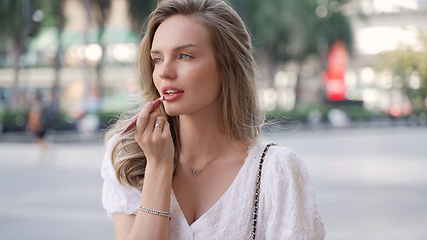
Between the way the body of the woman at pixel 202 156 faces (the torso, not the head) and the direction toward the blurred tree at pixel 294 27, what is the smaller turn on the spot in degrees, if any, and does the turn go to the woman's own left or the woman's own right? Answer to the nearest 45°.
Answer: approximately 135° to the woman's own right

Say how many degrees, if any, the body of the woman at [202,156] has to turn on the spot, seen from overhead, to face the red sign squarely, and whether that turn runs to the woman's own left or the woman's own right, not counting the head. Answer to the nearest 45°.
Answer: approximately 135° to the woman's own right

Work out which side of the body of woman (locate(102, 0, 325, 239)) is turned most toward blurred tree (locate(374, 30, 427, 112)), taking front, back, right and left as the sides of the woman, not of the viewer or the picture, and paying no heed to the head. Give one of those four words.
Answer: back

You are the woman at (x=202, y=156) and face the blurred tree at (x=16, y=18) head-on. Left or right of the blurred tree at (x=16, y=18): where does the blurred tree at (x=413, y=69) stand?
right

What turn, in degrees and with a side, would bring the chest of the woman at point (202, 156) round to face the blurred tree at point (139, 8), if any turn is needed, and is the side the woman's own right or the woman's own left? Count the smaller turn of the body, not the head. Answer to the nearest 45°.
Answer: approximately 135° to the woman's own right

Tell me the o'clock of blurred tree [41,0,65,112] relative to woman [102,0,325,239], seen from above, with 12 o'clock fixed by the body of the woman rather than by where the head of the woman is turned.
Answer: The blurred tree is roughly at 4 o'clock from the woman.

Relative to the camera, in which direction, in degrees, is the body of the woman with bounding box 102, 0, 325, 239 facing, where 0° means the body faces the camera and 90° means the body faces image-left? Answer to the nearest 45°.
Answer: approximately 45°

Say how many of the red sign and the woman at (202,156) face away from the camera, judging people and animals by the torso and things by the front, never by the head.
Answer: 0
